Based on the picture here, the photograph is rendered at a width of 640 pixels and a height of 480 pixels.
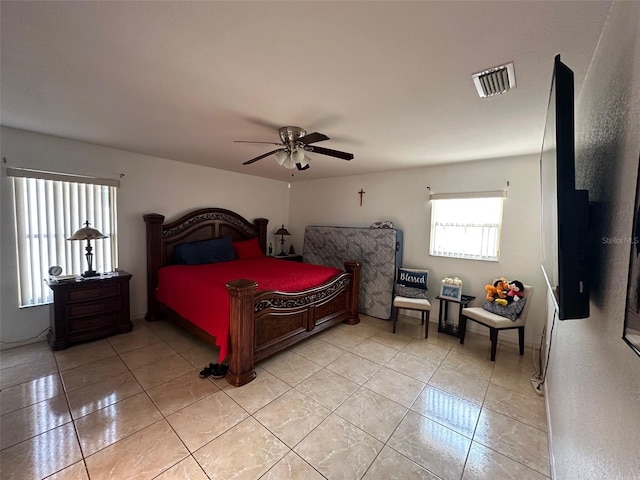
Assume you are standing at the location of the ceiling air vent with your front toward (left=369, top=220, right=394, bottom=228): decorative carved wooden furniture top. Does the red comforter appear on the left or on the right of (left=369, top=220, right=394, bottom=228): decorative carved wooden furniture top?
left

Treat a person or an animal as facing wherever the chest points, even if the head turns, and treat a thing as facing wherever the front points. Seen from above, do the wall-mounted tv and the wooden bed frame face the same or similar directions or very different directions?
very different directions

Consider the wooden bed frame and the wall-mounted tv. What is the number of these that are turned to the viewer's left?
1

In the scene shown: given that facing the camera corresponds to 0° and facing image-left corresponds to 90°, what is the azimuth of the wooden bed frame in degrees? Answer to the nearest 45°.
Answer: approximately 315°

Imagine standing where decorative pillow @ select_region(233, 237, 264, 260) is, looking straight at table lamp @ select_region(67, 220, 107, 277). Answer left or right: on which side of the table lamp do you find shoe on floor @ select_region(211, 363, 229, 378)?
left

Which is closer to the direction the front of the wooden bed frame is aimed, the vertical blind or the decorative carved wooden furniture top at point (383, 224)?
the decorative carved wooden furniture top

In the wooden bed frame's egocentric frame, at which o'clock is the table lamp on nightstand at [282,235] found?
The table lamp on nightstand is roughly at 8 o'clock from the wooden bed frame.

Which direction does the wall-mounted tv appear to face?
to the viewer's left

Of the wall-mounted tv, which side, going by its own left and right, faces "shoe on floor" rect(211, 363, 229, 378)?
front

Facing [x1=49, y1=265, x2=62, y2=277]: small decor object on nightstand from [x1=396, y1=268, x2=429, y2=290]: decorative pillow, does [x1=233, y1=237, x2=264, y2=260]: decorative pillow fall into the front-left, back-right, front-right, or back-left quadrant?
front-right

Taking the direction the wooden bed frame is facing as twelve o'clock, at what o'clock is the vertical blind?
The vertical blind is roughly at 5 o'clock from the wooden bed frame.

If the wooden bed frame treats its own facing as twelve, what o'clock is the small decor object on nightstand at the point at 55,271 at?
The small decor object on nightstand is roughly at 5 o'clock from the wooden bed frame.

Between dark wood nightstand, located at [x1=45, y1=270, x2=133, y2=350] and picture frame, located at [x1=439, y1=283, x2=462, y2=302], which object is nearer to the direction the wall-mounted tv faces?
the dark wood nightstand

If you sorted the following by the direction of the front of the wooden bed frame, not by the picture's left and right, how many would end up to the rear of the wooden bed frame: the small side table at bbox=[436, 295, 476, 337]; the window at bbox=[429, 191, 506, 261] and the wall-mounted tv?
0

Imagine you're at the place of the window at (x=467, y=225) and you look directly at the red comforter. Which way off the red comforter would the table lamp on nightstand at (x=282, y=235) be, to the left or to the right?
right

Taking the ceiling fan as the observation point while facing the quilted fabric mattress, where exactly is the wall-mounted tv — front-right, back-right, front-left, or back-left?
back-right

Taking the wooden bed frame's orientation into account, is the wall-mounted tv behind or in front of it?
in front
